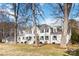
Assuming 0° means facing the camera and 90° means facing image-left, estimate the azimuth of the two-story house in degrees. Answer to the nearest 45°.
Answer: approximately 0°

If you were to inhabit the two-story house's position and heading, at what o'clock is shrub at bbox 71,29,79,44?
The shrub is roughly at 9 o'clock from the two-story house.
